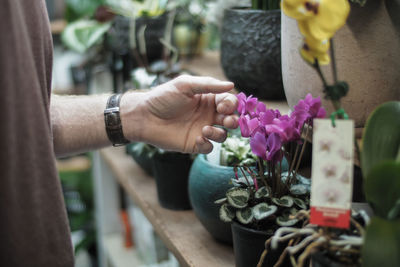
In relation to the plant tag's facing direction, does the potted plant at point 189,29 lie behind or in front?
behind

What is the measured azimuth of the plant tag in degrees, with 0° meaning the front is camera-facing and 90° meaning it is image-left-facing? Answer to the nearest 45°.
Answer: approximately 0°

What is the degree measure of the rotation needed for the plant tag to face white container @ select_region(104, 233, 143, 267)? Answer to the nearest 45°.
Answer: approximately 135° to its right

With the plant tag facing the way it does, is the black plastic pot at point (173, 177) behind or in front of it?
behind

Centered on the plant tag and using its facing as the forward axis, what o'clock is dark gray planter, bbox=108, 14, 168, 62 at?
The dark gray planter is roughly at 5 o'clock from the plant tag.
